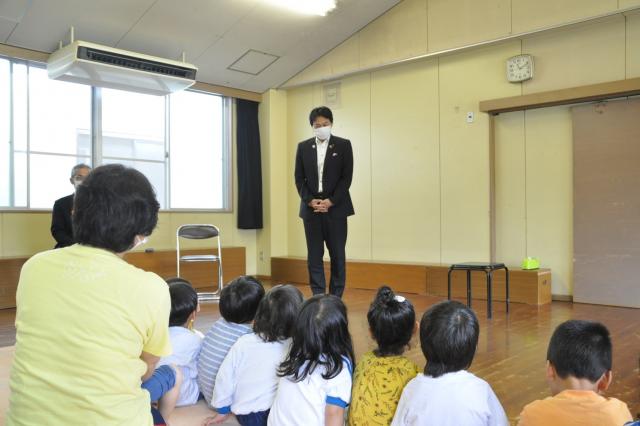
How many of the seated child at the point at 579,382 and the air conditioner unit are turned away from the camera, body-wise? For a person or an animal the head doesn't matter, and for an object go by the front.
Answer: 1

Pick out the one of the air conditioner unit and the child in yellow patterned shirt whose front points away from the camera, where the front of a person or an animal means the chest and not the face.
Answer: the child in yellow patterned shirt

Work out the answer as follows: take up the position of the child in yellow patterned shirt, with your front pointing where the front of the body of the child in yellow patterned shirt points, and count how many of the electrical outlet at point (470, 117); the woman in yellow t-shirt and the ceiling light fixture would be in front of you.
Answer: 2

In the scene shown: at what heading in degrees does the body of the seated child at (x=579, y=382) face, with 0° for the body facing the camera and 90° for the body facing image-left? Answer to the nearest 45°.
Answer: approximately 180°

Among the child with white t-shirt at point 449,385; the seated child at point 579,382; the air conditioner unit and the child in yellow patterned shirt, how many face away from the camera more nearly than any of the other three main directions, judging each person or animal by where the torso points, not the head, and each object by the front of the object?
3

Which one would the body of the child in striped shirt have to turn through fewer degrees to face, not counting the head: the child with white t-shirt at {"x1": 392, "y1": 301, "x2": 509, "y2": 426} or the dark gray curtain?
the dark gray curtain

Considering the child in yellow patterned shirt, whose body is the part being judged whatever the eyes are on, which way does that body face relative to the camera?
away from the camera

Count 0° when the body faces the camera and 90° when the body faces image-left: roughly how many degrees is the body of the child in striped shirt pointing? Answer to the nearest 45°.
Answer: approximately 225°

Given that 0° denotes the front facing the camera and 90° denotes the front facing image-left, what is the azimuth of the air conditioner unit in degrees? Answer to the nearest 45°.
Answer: approximately 315°

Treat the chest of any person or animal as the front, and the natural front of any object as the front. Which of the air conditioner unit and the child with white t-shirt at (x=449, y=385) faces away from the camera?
the child with white t-shirt

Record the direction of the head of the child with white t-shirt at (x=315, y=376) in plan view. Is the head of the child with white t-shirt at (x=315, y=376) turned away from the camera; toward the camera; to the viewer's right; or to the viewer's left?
away from the camera
